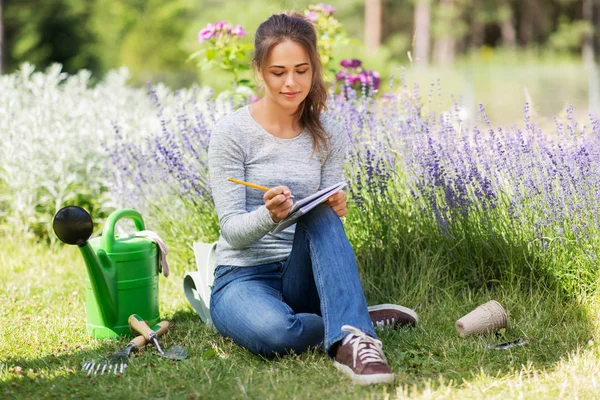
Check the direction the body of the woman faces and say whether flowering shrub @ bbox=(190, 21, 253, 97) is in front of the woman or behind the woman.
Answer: behind

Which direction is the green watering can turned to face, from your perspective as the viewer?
facing the viewer and to the left of the viewer

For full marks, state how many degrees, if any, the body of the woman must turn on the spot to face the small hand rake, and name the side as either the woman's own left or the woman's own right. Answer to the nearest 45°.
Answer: approximately 135° to the woman's own right

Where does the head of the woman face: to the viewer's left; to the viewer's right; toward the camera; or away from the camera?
toward the camera

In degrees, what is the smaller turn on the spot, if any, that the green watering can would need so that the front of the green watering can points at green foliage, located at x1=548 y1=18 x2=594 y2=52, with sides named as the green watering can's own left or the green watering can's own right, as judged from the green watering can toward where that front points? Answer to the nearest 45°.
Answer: approximately 180°

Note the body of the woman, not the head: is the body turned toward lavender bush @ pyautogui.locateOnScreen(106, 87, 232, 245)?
no

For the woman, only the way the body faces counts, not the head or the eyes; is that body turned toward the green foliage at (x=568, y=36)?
no

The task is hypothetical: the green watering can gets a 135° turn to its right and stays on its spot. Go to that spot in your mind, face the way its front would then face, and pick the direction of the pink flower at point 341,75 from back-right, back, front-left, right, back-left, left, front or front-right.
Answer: front-right

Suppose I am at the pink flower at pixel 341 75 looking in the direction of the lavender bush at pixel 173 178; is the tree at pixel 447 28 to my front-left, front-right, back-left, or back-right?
back-right

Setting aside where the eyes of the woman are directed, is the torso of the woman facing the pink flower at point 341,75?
no

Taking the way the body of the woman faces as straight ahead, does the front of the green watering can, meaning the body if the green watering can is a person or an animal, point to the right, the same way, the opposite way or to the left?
to the right

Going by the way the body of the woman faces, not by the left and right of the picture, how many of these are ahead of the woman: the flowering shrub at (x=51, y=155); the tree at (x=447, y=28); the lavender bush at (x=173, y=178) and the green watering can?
0

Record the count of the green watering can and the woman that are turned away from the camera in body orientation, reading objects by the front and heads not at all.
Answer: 0

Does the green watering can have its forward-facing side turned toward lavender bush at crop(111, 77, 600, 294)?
no

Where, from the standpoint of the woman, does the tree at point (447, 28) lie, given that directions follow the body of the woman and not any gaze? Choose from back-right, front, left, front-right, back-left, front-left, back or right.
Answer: back-left

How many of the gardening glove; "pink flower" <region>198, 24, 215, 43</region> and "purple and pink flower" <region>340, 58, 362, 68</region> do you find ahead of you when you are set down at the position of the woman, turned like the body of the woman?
0

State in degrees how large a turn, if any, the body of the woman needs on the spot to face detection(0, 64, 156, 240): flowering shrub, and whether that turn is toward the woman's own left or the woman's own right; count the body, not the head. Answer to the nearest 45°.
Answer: approximately 180°
